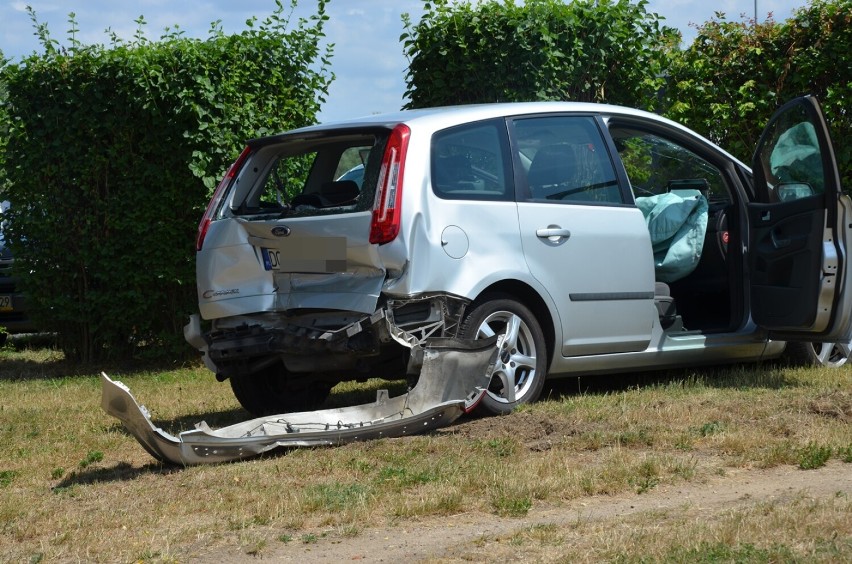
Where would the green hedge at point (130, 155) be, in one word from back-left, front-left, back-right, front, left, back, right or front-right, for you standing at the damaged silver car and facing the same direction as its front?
left

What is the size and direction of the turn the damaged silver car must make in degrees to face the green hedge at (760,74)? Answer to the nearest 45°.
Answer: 0° — it already faces it

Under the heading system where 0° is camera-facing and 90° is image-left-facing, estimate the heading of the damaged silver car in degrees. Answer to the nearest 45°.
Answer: approximately 225°

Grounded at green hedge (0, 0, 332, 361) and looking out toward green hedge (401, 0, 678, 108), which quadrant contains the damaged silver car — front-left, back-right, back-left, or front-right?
front-right

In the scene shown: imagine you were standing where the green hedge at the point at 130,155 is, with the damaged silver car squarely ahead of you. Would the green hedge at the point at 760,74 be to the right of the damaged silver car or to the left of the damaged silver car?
left
